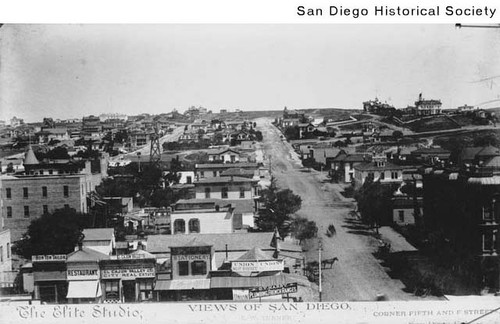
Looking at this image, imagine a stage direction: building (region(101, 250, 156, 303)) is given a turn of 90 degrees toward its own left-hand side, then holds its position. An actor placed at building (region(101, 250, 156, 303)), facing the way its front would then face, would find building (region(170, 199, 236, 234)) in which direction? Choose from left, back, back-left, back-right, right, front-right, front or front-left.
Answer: front-left

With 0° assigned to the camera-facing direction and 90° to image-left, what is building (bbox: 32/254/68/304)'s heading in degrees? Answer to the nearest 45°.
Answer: approximately 0°

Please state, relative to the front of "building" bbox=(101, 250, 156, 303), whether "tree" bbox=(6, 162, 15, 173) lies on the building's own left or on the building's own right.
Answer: on the building's own right

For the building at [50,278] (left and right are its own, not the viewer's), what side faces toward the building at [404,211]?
left

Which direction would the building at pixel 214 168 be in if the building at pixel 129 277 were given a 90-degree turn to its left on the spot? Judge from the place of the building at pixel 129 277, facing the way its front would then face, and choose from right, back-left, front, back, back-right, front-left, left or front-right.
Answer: front-left

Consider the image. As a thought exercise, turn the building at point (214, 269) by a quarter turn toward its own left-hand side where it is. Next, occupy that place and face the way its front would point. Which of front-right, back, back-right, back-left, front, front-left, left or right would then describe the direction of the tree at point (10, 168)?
back

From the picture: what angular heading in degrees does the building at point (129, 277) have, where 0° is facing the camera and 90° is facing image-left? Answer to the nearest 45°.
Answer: approximately 0°

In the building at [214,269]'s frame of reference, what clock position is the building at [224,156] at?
the building at [224,156] is roughly at 6 o'clock from the building at [214,269].

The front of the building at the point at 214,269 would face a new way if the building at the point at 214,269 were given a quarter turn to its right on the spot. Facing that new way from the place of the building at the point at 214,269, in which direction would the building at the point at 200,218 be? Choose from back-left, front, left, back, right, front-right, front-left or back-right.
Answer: right

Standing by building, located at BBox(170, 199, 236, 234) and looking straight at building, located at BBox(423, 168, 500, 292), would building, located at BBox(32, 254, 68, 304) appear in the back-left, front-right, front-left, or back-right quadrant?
back-right
